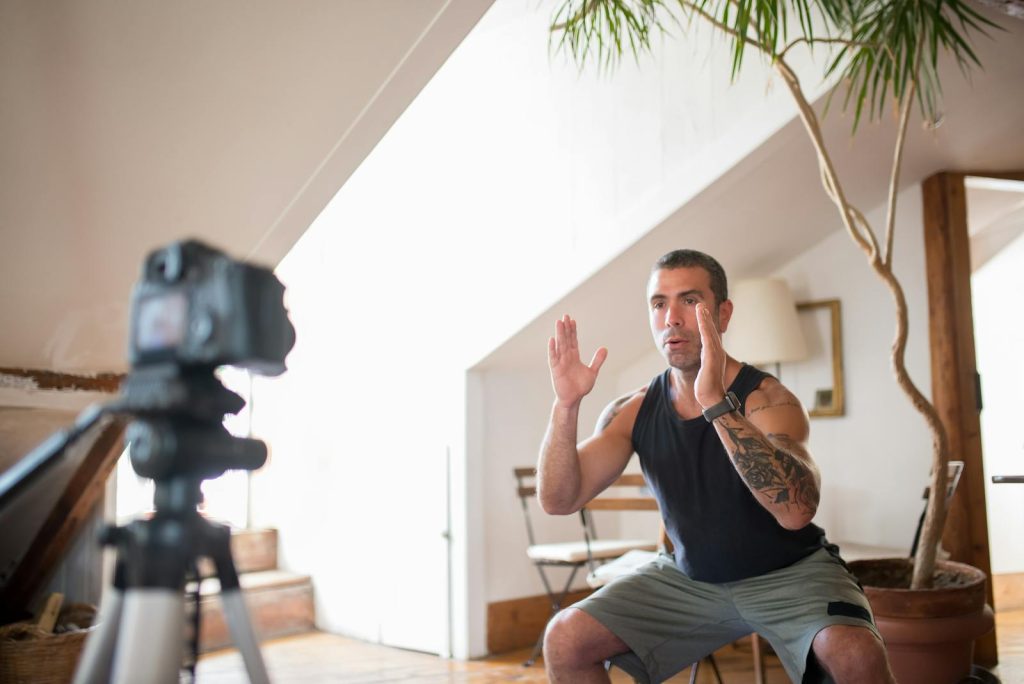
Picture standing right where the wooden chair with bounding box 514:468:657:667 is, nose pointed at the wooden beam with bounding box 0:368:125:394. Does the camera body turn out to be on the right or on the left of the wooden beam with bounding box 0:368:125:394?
left

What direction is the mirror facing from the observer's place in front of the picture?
facing the viewer and to the left of the viewer

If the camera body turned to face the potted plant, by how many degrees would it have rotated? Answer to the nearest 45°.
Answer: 0° — it already faces it

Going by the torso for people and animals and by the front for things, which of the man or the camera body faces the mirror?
the camera body

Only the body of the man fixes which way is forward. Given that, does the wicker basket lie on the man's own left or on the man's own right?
on the man's own right

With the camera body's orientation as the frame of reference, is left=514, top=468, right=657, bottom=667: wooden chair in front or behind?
in front

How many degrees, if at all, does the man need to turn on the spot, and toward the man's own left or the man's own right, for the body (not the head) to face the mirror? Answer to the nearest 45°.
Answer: approximately 135° to the man's own right

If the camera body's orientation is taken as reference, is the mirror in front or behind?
in front

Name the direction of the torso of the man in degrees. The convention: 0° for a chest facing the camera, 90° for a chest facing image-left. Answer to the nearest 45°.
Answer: approximately 45°

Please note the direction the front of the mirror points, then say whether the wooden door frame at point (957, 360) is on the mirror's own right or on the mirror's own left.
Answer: on the mirror's own left

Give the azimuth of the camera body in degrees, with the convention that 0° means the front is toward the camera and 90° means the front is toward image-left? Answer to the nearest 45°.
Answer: approximately 225°

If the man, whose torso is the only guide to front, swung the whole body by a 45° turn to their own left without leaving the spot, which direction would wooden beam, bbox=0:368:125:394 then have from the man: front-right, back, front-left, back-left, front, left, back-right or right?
right

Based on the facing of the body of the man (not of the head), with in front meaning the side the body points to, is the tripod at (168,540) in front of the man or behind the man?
in front
